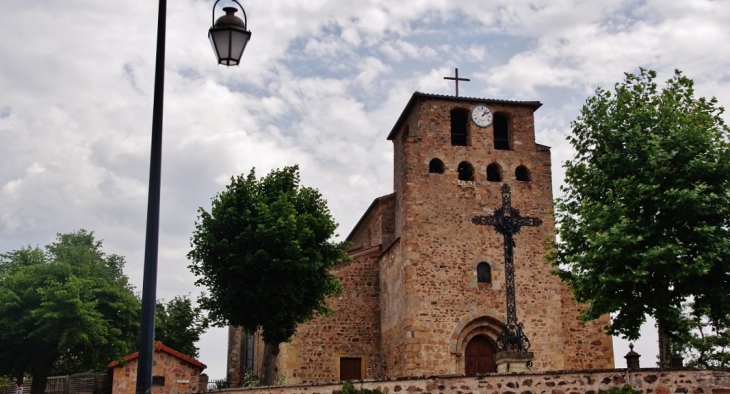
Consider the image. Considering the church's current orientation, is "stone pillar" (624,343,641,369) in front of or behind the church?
in front

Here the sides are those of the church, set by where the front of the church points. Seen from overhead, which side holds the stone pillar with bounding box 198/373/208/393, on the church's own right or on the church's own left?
on the church's own right

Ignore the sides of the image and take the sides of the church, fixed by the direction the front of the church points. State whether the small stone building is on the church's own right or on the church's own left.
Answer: on the church's own right

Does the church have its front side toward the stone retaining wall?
yes

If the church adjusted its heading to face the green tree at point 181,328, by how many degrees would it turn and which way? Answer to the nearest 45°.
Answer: approximately 135° to its right

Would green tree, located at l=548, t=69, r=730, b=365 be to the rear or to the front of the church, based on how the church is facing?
to the front

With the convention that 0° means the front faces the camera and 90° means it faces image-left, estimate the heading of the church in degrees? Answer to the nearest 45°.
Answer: approximately 0°

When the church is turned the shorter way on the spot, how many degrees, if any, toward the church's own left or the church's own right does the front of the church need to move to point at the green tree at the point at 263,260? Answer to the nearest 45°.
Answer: approximately 45° to the church's own right

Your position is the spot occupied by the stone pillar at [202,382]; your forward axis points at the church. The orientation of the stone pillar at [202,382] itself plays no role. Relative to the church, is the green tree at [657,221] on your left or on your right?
right

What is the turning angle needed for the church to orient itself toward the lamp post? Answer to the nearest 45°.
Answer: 0° — it already faces it

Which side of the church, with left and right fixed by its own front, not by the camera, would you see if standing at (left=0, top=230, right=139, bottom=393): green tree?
right
